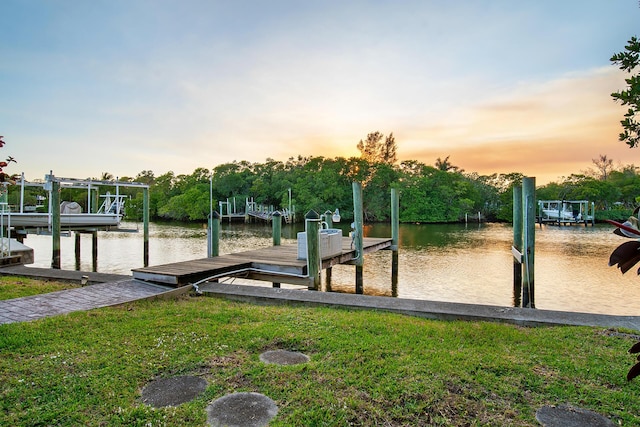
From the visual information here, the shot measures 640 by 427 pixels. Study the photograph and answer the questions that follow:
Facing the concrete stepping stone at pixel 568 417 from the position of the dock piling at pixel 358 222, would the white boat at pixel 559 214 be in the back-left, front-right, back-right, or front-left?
back-left

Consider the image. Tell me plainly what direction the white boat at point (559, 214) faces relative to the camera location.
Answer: facing to the left of the viewer

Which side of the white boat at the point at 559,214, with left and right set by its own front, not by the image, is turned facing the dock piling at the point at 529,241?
left

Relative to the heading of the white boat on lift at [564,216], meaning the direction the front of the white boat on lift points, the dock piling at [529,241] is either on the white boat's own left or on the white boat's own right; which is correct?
on the white boat's own left
